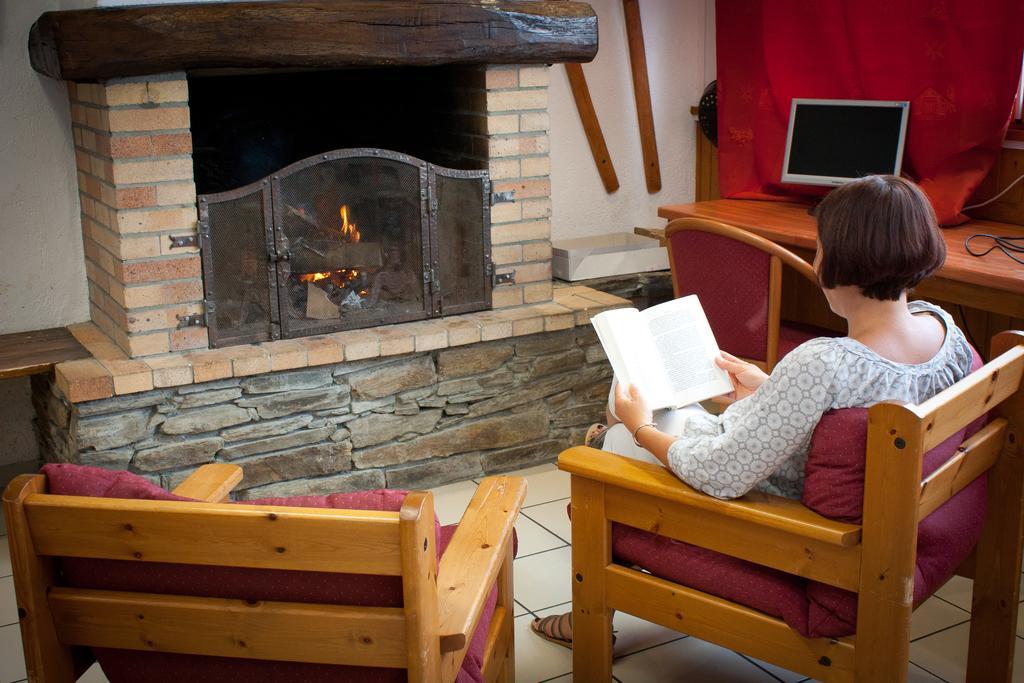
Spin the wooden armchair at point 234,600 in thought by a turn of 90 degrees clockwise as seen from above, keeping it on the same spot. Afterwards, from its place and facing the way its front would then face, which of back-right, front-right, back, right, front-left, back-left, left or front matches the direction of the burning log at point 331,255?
back-left

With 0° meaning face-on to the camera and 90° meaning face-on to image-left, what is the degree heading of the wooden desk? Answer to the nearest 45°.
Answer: approximately 45°

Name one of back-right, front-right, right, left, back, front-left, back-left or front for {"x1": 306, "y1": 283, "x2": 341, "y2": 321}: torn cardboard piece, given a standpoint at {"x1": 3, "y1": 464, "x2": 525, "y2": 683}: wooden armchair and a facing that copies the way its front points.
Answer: front-left

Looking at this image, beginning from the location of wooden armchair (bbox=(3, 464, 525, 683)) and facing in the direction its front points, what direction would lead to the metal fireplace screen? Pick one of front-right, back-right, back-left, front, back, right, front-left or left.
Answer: front-left

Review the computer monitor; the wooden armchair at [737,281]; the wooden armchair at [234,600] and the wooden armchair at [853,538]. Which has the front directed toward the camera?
the computer monitor

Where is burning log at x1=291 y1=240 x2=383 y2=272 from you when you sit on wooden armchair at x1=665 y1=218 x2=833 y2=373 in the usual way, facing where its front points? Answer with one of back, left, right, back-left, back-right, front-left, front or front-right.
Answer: back-left

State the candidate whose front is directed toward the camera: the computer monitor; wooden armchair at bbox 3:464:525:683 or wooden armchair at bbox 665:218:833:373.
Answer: the computer monitor

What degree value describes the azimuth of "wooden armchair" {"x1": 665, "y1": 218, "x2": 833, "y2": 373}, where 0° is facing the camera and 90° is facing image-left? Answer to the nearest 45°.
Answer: approximately 225°

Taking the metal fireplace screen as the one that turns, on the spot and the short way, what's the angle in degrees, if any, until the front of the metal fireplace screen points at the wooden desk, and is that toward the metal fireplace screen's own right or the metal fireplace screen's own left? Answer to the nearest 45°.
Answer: approximately 90° to the metal fireplace screen's own left

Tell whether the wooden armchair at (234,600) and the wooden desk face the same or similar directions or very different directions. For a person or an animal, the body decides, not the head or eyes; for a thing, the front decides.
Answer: very different directions

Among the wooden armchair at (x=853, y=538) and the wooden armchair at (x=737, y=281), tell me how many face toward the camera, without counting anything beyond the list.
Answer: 0

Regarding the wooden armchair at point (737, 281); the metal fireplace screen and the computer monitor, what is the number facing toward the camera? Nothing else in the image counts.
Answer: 2

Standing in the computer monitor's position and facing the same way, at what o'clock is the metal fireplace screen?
The metal fireplace screen is roughly at 2 o'clock from the computer monitor.

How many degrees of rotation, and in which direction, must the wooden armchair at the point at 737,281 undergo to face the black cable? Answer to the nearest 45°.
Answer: approximately 45° to its right

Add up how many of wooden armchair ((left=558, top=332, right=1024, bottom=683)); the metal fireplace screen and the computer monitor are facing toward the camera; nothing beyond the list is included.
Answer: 2
